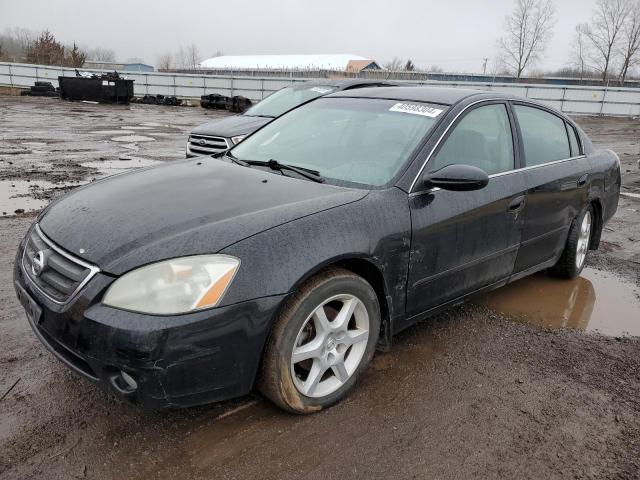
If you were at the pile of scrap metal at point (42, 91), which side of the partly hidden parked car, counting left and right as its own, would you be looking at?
right

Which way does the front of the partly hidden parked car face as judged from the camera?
facing the viewer and to the left of the viewer

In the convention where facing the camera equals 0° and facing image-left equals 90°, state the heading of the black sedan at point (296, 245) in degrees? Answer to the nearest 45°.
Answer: approximately 45°

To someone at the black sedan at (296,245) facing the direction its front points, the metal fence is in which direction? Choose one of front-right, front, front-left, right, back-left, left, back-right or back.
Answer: back-right

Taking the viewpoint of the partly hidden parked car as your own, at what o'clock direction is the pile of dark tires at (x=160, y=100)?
The pile of dark tires is roughly at 4 o'clock from the partly hidden parked car.

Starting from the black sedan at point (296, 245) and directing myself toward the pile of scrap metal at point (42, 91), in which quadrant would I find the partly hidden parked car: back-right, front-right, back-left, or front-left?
front-right

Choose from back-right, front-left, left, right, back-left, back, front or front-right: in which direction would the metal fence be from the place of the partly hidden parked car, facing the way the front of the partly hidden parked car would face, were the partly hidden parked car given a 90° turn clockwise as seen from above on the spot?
front-right

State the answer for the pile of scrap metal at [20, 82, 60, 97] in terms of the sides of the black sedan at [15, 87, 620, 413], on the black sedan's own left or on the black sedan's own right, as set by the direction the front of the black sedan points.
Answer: on the black sedan's own right

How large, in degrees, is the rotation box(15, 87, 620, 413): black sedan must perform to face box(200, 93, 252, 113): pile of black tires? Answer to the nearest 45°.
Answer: approximately 135° to its right

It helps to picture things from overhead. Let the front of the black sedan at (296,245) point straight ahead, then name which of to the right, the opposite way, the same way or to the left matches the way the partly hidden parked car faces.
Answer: the same way

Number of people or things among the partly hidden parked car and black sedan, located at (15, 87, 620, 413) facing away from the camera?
0

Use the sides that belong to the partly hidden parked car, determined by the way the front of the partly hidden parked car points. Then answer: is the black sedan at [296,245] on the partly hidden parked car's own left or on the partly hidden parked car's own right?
on the partly hidden parked car's own left

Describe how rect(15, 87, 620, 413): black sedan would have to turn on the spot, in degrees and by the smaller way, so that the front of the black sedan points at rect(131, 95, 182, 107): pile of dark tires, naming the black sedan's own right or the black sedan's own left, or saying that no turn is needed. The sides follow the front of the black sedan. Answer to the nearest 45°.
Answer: approximately 135° to the black sedan's own right
